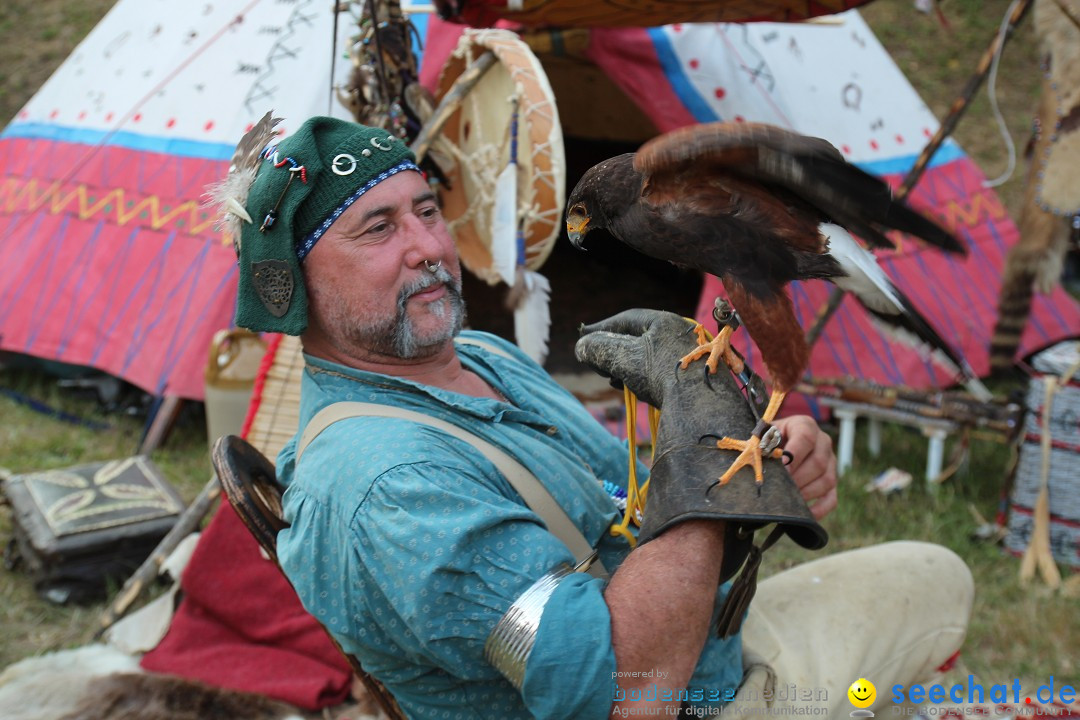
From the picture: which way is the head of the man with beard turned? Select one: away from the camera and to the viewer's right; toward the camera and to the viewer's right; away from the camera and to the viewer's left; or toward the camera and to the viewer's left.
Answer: toward the camera and to the viewer's right

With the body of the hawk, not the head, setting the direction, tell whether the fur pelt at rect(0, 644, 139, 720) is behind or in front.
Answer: in front

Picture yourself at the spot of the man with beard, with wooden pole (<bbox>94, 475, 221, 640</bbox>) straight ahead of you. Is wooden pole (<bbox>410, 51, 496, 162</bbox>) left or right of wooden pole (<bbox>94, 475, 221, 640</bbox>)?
right

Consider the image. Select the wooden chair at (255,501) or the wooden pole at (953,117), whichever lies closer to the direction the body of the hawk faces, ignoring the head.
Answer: the wooden chair

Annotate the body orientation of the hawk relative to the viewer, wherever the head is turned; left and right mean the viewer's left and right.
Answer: facing to the left of the viewer

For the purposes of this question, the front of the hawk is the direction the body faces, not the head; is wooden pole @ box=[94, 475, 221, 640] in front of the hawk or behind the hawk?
in front

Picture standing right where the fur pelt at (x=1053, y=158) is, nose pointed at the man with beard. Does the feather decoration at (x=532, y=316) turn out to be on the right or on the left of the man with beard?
right

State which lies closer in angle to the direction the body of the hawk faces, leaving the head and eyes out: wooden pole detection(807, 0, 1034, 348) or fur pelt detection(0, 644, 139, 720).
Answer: the fur pelt

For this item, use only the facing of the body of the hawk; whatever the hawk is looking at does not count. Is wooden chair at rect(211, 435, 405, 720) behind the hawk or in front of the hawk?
in front
